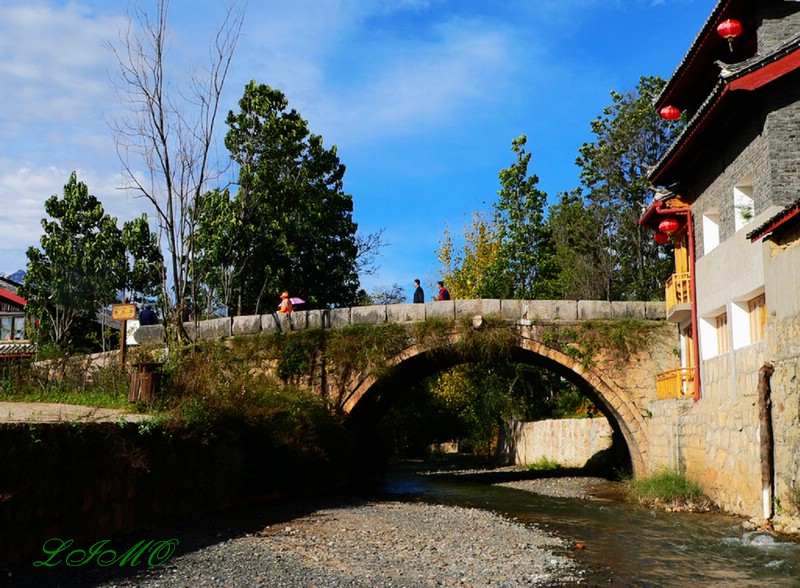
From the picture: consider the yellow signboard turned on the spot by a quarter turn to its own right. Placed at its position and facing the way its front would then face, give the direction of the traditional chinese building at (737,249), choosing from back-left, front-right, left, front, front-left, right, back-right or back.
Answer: back-left

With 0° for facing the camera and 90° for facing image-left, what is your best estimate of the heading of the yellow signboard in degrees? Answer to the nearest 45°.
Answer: approximately 0°

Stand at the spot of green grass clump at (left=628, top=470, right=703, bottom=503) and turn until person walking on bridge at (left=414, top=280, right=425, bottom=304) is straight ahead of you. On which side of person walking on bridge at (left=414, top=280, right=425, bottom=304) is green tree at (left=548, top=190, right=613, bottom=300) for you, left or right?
right

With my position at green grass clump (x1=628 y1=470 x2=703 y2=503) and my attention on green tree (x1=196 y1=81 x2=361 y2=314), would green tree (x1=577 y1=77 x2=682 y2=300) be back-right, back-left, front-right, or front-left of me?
front-right

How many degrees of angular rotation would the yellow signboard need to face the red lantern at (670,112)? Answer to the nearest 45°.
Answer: approximately 90° to its left

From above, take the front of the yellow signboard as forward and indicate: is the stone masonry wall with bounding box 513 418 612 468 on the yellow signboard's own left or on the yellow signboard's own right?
on the yellow signboard's own left

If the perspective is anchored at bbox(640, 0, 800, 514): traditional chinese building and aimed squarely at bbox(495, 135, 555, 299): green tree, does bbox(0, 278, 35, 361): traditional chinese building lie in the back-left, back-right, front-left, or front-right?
front-left

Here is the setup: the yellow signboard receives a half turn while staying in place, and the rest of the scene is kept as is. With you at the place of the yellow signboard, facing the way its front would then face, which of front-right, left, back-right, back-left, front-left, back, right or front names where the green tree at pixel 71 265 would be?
front

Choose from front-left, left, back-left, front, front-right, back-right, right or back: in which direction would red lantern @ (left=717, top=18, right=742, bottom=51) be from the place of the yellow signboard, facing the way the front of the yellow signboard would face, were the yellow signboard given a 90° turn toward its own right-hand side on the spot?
back-left

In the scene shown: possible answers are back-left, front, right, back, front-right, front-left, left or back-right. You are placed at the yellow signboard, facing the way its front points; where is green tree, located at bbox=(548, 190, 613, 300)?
back-left
